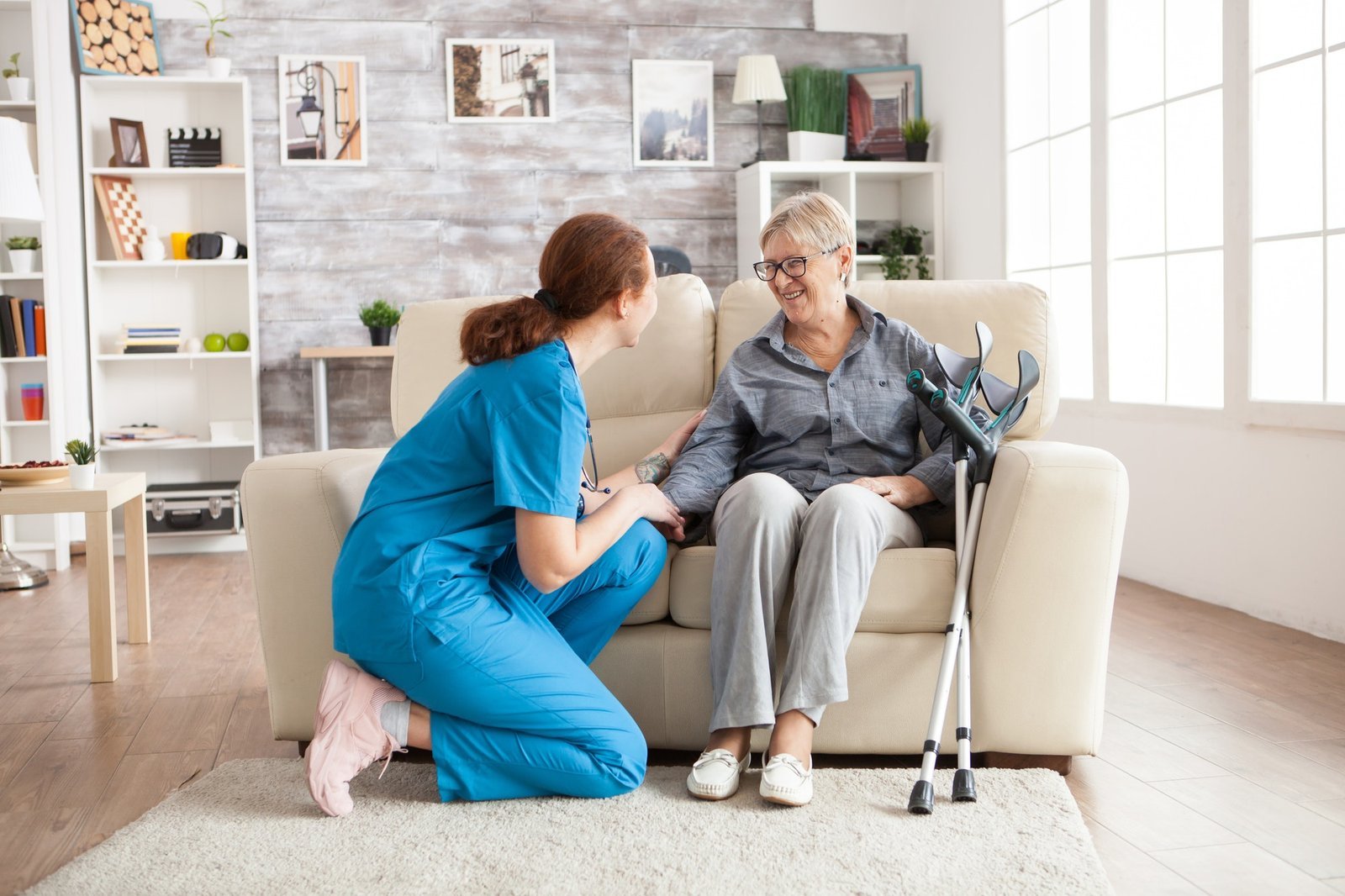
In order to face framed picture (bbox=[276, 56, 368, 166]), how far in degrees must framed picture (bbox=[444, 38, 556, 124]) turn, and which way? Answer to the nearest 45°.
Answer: approximately 90° to its right

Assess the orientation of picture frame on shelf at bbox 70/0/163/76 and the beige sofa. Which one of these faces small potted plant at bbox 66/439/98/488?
the picture frame on shelf

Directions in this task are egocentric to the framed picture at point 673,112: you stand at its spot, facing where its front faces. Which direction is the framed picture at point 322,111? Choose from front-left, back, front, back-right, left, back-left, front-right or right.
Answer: right

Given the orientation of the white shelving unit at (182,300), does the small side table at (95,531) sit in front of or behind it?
in front

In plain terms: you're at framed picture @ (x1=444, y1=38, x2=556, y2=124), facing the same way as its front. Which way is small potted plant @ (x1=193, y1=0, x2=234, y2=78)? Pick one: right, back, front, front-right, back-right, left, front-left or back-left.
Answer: right

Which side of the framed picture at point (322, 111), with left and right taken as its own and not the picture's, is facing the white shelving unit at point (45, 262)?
right

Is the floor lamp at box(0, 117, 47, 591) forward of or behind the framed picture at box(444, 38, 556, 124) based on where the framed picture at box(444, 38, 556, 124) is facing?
forward

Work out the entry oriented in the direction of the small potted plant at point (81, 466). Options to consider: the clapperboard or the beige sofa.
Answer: the clapperboard

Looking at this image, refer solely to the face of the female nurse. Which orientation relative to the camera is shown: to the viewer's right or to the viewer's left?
to the viewer's right
